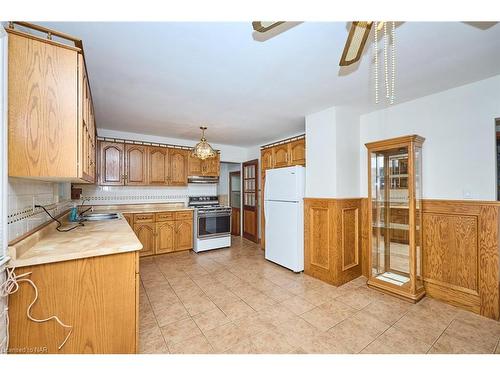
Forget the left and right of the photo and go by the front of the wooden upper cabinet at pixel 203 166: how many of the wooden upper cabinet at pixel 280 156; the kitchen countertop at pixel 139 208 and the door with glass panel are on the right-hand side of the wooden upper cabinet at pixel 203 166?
1

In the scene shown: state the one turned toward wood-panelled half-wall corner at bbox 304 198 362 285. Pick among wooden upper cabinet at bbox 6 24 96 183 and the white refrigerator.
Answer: the wooden upper cabinet

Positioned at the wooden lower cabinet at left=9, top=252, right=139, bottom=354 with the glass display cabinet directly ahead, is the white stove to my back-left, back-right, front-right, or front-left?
front-left

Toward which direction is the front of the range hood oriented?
toward the camera

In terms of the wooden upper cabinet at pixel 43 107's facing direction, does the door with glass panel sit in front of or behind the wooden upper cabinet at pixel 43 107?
in front

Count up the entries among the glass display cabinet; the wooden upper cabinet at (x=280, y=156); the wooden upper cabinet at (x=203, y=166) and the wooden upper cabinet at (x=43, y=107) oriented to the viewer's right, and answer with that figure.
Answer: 1

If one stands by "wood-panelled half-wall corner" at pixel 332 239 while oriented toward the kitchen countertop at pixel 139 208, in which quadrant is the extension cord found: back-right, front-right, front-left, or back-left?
front-left

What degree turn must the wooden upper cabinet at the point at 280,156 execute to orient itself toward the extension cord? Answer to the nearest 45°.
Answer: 0° — it already faces it

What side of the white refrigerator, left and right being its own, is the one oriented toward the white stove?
right

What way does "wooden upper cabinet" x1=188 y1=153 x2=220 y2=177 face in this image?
toward the camera

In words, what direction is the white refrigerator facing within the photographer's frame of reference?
facing the viewer and to the left of the viewer

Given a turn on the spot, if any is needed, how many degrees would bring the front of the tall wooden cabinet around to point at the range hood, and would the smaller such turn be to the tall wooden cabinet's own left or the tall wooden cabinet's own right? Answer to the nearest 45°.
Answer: approximately 90° to the tall wooden cabinet's own right

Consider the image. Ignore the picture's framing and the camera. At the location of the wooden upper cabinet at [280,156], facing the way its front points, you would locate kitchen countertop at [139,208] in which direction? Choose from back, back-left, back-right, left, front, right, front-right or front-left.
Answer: front-right

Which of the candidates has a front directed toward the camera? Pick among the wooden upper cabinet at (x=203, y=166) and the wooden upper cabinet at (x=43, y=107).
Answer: the wooden upper cabinet at (x=203, y=166)

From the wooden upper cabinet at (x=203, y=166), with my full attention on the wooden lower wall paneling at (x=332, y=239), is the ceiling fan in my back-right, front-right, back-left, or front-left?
front-right

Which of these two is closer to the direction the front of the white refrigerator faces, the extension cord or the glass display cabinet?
the extension cord

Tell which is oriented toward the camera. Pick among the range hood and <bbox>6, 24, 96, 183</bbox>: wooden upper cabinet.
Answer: the range hood

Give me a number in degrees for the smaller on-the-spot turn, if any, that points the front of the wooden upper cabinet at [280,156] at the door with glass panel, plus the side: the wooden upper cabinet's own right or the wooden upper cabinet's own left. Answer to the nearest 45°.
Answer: approximately 90° to the wooden upper cabinet's own right

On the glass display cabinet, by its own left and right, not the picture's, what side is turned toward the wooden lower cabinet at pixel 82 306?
front
